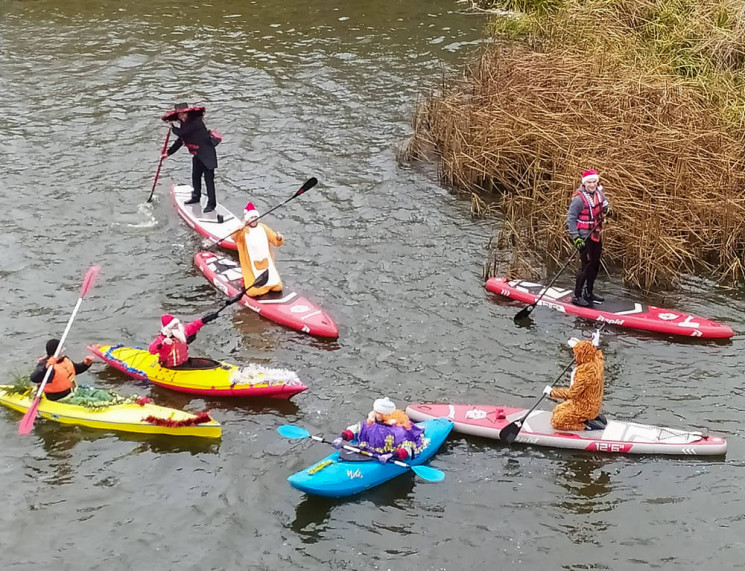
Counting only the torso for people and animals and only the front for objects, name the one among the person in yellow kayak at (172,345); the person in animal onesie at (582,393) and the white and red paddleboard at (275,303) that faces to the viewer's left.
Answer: the person in animal onesie

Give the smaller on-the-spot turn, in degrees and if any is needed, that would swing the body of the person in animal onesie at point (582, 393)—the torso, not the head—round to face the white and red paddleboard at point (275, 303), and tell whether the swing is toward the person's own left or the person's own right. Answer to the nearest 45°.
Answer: approximately 45° to the person's own right

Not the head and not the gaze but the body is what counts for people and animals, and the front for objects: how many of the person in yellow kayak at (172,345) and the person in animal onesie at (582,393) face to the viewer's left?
1

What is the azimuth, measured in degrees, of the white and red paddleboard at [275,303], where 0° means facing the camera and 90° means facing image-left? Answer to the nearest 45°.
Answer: approximately 315°

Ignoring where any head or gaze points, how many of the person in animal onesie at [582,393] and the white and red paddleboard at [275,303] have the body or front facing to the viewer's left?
1

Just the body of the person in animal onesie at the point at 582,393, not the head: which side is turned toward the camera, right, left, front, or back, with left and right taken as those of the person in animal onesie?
left

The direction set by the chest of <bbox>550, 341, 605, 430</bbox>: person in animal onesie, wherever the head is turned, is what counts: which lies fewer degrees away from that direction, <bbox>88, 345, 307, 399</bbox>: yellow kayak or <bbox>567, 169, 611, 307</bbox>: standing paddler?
the yellow kayak

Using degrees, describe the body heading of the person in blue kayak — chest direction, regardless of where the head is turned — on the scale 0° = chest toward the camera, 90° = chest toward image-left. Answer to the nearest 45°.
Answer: approximately 45°

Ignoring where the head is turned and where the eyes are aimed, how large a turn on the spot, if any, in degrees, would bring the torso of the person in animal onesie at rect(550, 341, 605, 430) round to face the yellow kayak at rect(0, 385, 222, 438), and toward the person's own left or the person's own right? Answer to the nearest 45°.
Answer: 0° — they already face it

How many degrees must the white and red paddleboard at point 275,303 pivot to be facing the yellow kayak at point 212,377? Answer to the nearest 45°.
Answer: approximately 45° to its right

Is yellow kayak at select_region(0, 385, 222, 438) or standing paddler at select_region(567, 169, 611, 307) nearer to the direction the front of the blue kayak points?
the yellow kayak

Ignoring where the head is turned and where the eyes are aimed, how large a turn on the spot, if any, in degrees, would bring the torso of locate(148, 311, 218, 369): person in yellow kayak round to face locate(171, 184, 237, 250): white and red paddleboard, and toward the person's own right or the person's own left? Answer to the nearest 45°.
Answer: approximately 135° to the person's own left
